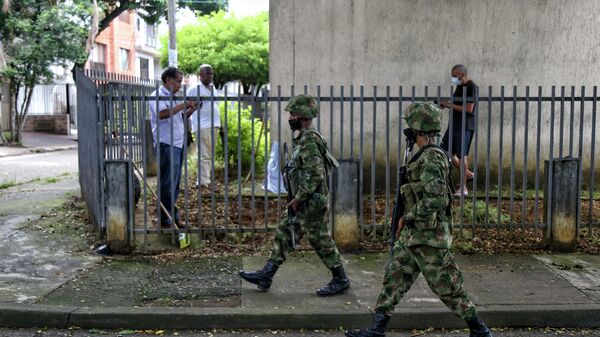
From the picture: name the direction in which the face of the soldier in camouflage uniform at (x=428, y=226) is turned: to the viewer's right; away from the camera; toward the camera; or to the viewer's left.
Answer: to the viewer's left

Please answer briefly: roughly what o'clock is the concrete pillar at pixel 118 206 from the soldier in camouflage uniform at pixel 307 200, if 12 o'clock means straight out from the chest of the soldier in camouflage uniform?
The concrete pillar is roughly at 1 o'clock from the soldier in camouflage uniform.

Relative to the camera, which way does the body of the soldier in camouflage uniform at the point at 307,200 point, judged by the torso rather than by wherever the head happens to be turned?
to the viewer's left

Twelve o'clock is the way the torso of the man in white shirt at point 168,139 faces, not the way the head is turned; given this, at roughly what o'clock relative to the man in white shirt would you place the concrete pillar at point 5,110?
The concrete pillar is roughly at 7 o'clock from the man in white shirt.

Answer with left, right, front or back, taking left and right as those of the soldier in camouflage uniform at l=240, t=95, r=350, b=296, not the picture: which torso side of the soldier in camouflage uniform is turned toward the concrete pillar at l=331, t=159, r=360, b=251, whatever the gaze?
right

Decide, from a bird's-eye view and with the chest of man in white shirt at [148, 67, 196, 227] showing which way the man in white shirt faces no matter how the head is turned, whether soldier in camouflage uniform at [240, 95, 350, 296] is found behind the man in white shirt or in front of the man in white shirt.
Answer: in front

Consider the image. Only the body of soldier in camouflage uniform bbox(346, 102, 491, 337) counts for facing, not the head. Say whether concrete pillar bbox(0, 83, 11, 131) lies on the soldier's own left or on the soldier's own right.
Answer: on the soldier's own right

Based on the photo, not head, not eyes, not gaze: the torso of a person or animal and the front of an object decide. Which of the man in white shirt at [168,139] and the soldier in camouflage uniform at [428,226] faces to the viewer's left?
the soldier in camouflage uniform

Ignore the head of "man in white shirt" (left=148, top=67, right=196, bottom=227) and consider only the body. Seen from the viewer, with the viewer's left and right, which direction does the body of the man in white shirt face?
facing the viewer and to the right of the viewer
